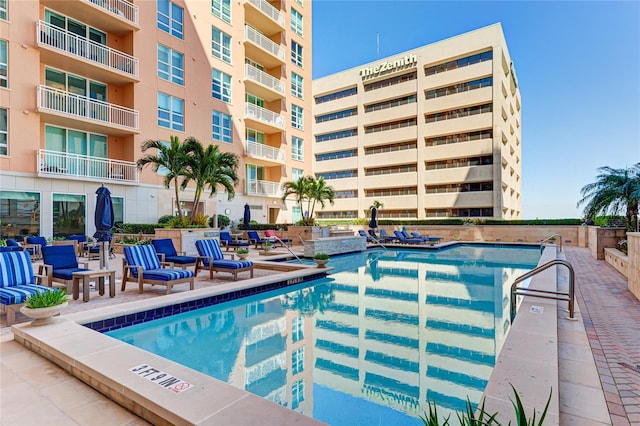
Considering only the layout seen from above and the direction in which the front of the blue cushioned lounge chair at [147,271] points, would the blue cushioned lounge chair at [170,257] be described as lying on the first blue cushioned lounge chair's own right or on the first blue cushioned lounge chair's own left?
on the first blue cushioned lounge chair's own left

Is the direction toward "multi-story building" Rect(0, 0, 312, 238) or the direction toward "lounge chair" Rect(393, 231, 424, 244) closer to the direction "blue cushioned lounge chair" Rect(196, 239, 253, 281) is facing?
the lounge chair

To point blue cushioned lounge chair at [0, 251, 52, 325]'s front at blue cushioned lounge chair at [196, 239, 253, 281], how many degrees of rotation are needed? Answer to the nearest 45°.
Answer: approximately 45° to its left

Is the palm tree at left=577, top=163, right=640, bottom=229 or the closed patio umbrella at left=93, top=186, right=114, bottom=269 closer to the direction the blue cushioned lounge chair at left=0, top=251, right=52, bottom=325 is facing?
the palm tree

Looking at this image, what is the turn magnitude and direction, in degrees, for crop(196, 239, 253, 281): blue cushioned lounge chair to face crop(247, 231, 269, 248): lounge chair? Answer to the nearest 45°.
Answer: approximately 135° to its left

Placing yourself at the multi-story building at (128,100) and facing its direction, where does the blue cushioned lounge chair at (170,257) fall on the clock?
The blue cushioned lounge chair is roughly at 1 o'clock from the multi-story building.

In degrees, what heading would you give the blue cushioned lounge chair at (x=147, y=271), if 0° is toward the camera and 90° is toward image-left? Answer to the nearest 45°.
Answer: approximately 315°
